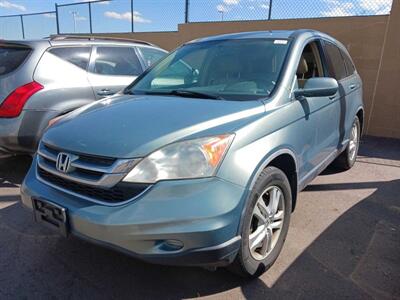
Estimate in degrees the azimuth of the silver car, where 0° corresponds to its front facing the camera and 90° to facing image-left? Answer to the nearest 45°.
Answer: approximately 225°

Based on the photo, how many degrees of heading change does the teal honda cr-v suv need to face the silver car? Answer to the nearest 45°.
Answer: approximately 90° to its right

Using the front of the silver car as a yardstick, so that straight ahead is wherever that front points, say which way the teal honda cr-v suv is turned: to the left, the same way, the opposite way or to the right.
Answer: the opposite way

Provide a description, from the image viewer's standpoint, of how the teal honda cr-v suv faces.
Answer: facing the viewer and to the left of the viewer

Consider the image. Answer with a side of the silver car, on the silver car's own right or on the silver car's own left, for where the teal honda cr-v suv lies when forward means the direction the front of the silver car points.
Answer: on the silver car's own right
